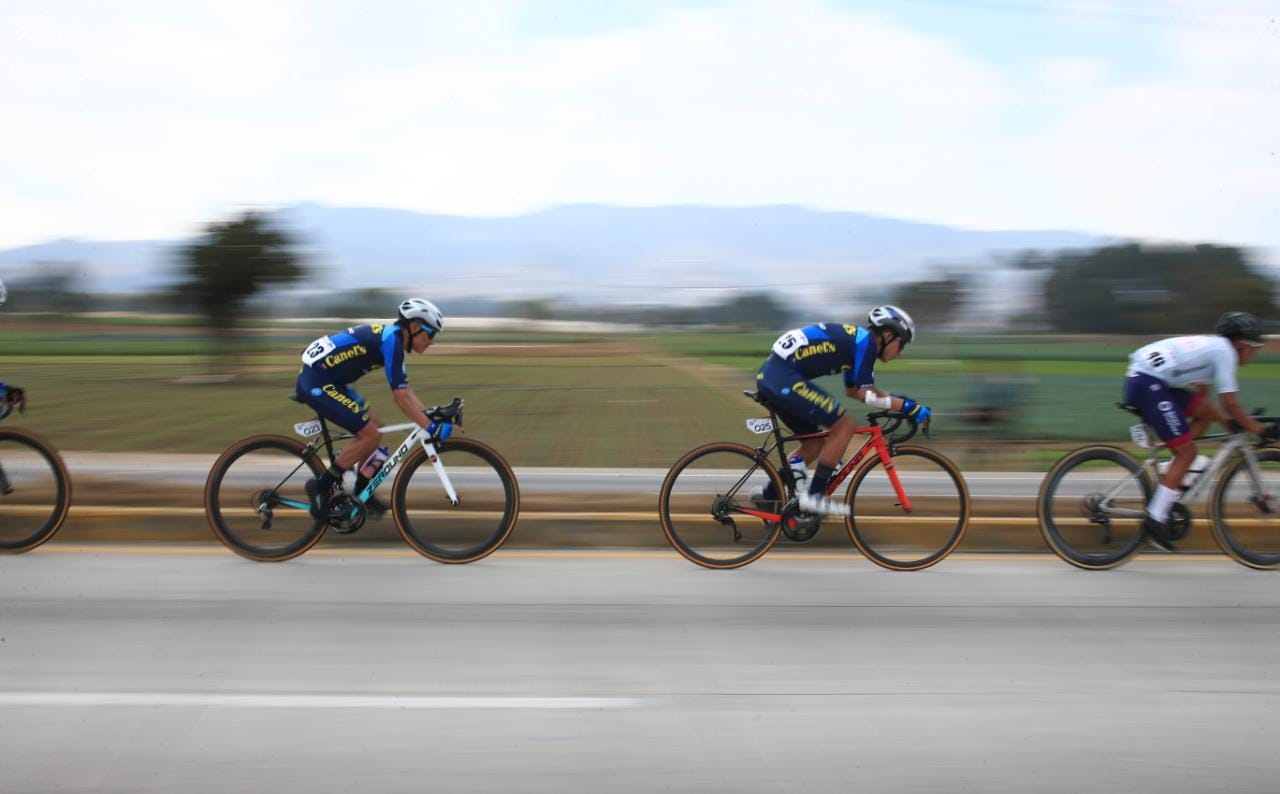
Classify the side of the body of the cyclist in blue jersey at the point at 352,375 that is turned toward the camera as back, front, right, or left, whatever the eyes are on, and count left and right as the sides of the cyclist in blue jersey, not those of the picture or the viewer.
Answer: right

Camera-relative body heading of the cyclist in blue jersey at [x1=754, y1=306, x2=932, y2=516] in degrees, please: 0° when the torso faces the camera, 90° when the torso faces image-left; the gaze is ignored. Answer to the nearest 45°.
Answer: approximately 270°

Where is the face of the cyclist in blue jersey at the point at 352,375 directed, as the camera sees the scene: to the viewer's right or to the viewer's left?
to the viewer's right

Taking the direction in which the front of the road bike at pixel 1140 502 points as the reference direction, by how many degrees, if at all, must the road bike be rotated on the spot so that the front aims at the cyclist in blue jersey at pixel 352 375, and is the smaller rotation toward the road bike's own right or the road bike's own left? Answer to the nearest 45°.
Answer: approximately 135° to the road bike's own right

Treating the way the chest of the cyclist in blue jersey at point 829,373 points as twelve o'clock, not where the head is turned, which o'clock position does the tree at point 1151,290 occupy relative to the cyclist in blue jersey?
The tree is roughly at 10 o'clock from the cyclist in blue jersey.

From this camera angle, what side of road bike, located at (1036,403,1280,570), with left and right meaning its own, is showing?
right

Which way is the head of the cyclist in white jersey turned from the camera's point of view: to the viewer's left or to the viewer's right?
to the viewer's right

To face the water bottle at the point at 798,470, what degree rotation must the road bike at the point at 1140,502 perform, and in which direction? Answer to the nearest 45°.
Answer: approximately 135° to its right

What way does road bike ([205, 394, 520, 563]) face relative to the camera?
to the viewer's right

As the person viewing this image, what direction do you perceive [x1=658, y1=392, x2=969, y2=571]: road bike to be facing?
facing to the right of the viewer

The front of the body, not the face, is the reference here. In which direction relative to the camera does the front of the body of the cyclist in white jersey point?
to the viewer's right

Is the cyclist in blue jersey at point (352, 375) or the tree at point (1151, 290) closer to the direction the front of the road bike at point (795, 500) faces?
the tree

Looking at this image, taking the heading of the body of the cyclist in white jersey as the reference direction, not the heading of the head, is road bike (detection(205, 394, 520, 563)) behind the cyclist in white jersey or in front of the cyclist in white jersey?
behind
